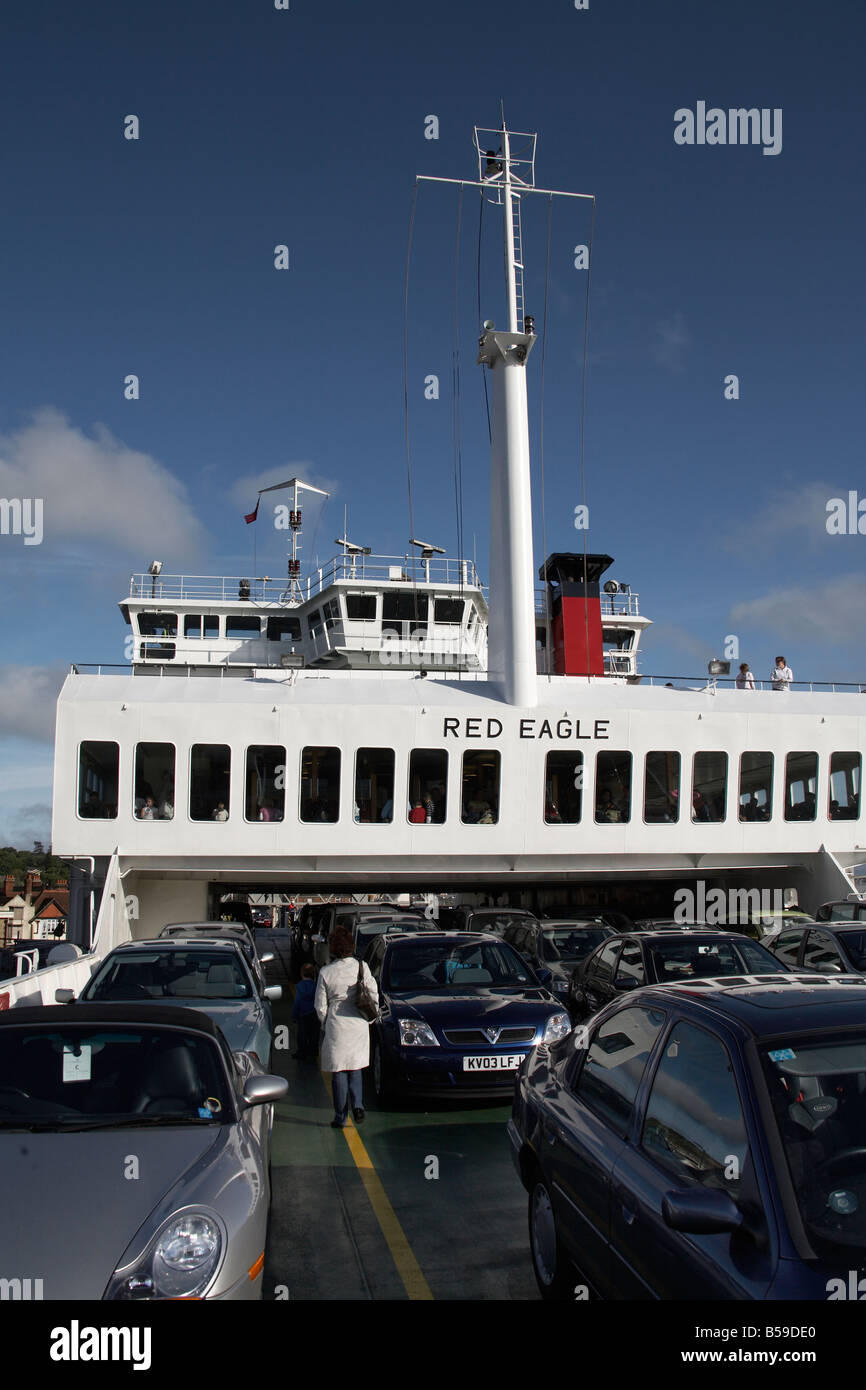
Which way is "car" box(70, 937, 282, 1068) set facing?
toward the camera

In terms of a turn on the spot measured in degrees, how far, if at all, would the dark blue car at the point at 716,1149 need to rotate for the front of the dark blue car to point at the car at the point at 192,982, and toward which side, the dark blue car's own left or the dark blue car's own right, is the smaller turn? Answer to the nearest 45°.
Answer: approximately 180°

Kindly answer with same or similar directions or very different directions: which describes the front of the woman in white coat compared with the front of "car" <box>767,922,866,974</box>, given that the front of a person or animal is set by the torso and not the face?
very different directions

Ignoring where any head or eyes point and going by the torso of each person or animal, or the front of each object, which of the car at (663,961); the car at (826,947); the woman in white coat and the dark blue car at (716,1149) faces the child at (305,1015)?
the woman in white coat

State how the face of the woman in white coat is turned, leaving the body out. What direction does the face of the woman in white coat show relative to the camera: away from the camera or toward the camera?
away from the camera

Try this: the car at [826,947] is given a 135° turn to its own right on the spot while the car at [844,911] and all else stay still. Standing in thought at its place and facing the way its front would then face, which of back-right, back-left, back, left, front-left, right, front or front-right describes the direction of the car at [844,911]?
right

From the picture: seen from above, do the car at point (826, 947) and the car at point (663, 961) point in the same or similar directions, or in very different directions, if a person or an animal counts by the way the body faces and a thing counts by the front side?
same or similar directions

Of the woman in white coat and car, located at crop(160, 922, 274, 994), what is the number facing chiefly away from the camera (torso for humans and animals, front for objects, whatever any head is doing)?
1

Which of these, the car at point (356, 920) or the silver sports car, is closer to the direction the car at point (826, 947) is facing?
the silver sports car

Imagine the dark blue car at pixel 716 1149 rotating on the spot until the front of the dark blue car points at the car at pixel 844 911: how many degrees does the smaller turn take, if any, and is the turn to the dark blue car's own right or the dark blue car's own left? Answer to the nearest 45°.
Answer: approximately 135° to the dark blue car's own left

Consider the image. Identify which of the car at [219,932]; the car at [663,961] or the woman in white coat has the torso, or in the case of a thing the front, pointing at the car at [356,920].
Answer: the woman in white coat

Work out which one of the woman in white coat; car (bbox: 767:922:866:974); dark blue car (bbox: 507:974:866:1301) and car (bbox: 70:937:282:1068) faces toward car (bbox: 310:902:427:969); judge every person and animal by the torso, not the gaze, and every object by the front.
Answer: the woman in white coat

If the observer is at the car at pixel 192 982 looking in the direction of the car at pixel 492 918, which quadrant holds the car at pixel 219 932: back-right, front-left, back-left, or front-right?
front-left

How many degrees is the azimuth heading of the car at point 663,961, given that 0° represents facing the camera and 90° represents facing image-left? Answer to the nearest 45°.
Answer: approximately 315°

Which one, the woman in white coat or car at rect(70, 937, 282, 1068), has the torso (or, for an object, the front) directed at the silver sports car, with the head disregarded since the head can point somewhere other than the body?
the car

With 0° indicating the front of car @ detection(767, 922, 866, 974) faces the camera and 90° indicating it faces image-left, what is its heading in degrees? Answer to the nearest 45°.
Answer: approximately 315°

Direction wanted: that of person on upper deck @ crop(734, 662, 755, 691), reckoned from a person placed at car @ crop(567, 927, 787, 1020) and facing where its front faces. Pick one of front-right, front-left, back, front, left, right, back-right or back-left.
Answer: back-left

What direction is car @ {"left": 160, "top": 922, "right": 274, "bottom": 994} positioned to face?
toward the camera
